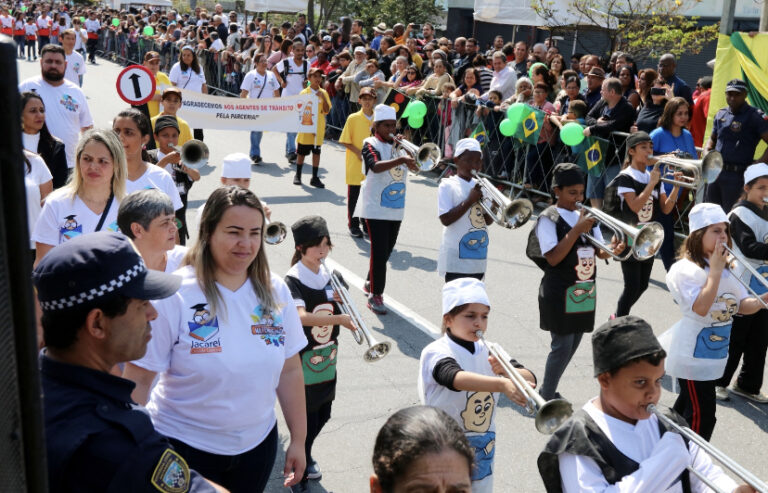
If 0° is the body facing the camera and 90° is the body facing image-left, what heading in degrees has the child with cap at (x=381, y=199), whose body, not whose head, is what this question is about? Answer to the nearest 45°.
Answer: approximately 315°

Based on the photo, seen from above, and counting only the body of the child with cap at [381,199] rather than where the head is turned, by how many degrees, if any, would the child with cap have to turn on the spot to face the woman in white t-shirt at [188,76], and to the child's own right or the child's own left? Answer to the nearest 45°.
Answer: approximately 180°

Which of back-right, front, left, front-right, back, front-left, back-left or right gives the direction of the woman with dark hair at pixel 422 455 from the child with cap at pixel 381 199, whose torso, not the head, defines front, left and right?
front-right

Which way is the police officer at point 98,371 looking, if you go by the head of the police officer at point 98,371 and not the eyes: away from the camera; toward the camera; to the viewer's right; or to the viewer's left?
to the viewer's right

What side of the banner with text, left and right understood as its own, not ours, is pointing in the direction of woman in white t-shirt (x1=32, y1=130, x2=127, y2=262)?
front

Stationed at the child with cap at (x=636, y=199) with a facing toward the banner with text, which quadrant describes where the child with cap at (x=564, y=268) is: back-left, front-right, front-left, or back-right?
back-left

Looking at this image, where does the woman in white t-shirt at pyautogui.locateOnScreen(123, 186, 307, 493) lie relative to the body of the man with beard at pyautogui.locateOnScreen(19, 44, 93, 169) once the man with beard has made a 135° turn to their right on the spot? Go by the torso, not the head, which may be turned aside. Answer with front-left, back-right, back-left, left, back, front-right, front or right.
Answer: back-left

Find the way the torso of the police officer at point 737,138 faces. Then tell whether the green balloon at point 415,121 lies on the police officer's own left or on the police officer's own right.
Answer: on the police officer's own right

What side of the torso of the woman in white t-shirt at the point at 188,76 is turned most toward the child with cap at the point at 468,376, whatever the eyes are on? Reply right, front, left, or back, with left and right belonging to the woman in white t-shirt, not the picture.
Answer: front

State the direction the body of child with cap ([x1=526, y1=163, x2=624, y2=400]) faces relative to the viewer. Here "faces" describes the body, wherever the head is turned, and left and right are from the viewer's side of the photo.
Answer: facing the viewer and to the right of the viewer

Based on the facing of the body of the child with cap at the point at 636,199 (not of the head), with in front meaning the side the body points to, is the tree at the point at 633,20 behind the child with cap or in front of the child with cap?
behind

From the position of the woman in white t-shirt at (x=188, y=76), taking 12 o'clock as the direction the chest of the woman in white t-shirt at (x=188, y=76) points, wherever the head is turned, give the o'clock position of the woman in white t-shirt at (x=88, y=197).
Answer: the woman in white t-shirt at (x=88, y=197) is roughly at 12 o'clock from the woman in white t-shirt at (x=188, y=76).
